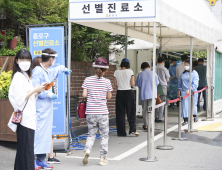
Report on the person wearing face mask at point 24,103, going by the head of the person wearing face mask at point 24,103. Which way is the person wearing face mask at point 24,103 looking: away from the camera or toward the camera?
toward the camera

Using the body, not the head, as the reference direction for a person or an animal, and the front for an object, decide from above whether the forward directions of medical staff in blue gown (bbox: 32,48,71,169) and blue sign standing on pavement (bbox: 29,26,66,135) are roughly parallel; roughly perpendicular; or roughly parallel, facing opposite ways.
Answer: roughly perpendicular

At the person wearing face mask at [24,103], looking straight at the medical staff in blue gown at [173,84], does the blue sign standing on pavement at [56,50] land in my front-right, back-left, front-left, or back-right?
front-left

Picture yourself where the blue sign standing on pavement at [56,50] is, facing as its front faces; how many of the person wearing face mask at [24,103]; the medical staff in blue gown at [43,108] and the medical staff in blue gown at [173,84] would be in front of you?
2

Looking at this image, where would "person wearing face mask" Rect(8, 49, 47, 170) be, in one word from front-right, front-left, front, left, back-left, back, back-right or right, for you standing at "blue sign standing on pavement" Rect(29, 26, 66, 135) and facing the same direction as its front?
front

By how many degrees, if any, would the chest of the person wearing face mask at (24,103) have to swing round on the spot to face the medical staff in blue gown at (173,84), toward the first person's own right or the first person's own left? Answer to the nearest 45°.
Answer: approximately 90° to the first person's own left

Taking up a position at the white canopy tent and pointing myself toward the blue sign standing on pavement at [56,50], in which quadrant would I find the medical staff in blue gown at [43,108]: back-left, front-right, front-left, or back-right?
front-left

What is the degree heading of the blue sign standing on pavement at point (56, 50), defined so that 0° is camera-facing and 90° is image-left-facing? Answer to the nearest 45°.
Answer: approximately 0°

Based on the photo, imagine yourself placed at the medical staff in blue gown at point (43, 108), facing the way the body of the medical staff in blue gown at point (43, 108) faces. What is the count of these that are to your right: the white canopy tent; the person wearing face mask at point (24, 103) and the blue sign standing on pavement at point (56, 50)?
1

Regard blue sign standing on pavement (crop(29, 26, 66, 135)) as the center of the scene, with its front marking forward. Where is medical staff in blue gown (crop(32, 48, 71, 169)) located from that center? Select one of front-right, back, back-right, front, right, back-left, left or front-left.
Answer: front

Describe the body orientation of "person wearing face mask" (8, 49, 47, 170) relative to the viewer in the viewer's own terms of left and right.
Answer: facing the viewer and to the right of the viewer
